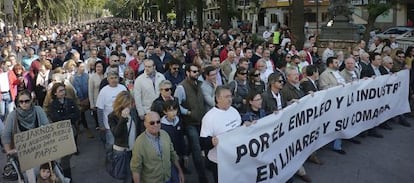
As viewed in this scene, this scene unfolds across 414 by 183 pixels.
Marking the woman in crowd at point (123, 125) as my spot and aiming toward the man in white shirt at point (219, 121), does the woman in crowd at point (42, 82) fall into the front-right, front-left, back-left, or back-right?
back-left

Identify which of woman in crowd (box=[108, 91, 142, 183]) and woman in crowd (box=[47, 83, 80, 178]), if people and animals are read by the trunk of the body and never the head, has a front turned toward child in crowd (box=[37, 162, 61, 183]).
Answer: woman in crowd (box=[47, 83, 80, 178])

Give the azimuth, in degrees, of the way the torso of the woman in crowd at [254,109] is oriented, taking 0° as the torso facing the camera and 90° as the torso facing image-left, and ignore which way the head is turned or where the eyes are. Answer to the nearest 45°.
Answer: approximately 315°

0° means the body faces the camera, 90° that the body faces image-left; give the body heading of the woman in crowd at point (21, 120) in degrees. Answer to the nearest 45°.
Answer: approximately 0°

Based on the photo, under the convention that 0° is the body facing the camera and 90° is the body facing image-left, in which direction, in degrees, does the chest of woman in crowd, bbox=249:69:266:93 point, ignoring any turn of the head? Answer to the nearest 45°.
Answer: approximately 315°

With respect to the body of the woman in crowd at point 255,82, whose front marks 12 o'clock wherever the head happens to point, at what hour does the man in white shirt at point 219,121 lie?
The man in white shirt is roughly at 2 o'clock from the woman in crowd.
